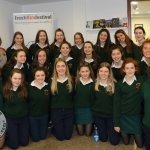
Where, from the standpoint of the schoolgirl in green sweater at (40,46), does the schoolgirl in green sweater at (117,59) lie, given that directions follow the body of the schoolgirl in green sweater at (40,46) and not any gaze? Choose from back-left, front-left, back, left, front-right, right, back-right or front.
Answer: front-left

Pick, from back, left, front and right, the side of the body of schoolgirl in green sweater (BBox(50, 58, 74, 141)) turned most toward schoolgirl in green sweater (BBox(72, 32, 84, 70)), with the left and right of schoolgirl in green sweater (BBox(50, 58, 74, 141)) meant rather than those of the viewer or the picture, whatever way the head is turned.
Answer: back

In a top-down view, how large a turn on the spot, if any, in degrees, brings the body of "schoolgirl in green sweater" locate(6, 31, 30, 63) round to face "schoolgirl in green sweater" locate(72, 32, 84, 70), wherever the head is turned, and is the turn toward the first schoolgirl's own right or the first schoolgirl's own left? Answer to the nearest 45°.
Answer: approximately 90° to the first schoolgirl's own left

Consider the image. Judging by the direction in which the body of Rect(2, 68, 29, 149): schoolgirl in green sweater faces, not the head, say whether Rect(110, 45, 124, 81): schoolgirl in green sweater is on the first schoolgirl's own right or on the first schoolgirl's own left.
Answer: on the first schoolgirl's own left

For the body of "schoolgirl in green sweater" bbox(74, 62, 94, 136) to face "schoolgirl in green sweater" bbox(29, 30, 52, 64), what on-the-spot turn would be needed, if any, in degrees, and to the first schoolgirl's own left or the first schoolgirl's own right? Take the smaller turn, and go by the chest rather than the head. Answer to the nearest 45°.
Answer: approximately 135° to the first schoolgirl's own right

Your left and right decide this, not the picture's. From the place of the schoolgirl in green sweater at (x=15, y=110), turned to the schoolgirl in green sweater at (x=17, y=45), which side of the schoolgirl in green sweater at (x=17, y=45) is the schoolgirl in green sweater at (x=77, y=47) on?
right

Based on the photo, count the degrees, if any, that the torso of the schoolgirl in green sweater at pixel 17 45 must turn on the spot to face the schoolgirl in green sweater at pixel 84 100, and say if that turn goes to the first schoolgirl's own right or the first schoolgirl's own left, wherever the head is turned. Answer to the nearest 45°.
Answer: approximately 45° to the first schoolgirl's own left
